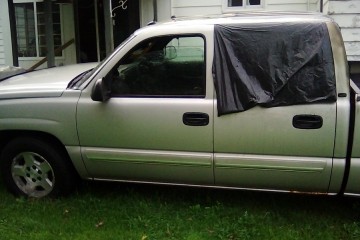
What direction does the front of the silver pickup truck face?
to the viewer's left

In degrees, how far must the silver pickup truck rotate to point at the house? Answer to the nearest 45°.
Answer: approximately 90° to its right
